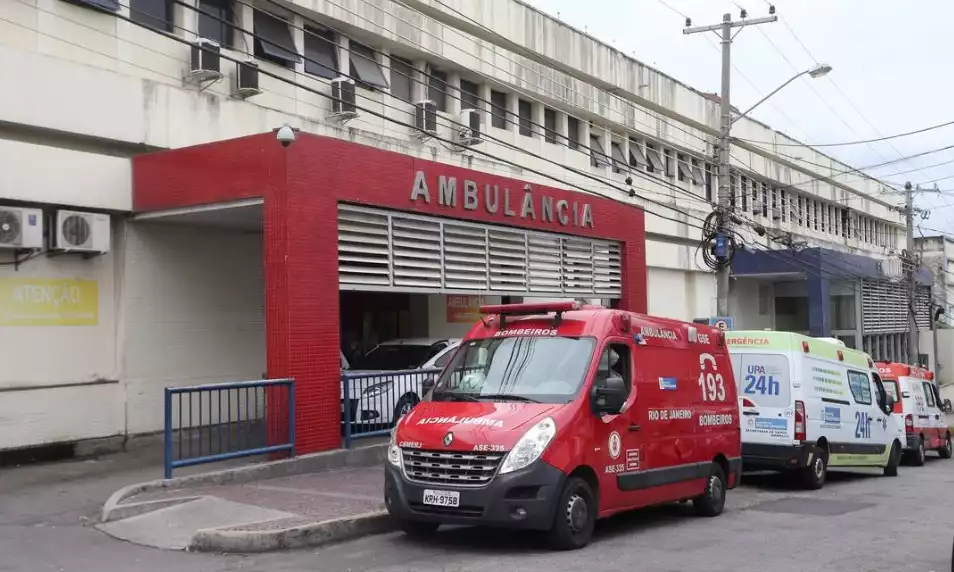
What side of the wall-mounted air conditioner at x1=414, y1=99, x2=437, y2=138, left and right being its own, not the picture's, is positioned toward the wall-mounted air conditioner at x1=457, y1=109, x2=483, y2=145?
left

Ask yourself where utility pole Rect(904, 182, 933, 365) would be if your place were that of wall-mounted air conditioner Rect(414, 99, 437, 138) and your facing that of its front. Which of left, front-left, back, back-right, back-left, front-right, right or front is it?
left

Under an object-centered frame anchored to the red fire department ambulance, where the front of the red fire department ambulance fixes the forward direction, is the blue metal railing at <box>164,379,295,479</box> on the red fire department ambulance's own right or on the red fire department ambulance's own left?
on the red fire department ambulance's own right

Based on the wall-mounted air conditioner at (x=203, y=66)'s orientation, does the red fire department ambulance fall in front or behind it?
in front

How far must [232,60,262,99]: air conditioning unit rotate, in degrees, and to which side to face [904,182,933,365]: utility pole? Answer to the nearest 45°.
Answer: approximately 90° to its left

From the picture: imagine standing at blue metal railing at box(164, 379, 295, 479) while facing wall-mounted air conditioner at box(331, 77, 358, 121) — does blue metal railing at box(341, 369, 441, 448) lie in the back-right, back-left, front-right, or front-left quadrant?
front-right

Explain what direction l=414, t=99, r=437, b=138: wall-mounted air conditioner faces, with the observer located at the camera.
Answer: facing the viewer and to the right of the viewer

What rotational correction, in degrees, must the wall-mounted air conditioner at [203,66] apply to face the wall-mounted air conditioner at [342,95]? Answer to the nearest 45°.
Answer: approximately 90° to its left

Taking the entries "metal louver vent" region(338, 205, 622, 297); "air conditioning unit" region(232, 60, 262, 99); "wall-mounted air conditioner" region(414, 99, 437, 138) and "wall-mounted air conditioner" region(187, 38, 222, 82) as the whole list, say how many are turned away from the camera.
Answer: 0

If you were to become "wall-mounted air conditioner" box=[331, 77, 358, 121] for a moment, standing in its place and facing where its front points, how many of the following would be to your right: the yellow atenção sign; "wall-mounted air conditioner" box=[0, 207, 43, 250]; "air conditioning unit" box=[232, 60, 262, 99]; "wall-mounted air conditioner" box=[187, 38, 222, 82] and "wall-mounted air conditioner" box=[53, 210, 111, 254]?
5

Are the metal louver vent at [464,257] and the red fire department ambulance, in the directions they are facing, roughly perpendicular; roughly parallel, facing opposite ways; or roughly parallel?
roughly perpendicular

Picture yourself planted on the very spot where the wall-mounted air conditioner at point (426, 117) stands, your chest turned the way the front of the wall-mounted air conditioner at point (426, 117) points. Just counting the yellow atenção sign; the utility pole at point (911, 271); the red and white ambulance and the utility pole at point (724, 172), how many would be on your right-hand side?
1

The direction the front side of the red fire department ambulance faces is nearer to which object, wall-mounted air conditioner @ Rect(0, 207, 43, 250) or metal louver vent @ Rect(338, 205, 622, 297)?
the wall-mounted air conditioner
